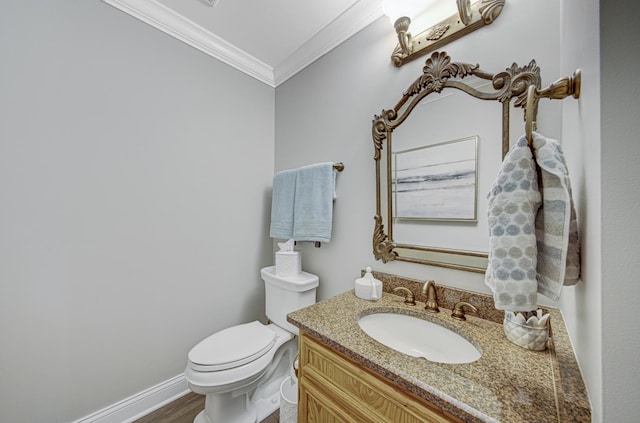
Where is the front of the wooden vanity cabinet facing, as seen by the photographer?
facing the viewer and to the left of the viewer

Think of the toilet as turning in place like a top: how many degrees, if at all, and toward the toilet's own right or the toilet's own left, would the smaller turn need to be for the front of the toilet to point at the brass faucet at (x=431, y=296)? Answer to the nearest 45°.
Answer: approximately 90° to the toilet's own left

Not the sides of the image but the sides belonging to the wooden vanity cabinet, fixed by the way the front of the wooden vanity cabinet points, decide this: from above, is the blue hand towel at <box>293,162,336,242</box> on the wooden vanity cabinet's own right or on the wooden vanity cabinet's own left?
on the wooden vanity cabinet's own right

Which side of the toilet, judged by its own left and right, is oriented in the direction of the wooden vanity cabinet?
left

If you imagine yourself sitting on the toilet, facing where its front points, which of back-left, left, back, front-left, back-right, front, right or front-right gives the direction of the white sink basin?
left

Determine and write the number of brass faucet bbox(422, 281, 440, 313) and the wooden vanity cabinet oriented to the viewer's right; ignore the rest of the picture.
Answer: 0

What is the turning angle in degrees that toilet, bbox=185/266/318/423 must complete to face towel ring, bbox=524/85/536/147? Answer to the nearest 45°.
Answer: approximately 90° to its left

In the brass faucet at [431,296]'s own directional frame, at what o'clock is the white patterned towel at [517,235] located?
The white patterned towel is roughly at 10 o'clock from the brass faucet.

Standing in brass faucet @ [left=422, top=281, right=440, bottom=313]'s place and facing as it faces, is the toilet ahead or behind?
ahead

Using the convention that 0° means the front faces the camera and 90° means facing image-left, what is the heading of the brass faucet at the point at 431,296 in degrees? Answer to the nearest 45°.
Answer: approximately 45°

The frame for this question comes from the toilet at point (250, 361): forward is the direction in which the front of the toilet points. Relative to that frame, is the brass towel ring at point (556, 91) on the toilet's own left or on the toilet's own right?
on the toilet's own left
